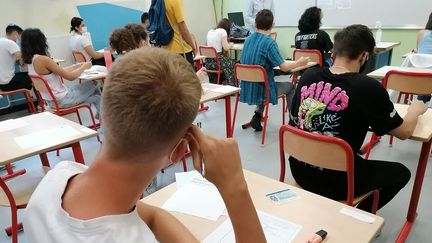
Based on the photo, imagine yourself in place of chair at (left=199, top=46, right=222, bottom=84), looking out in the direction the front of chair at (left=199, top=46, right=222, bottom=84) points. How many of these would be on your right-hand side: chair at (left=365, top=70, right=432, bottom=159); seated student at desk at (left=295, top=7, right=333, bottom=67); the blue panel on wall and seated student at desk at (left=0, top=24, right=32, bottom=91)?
2

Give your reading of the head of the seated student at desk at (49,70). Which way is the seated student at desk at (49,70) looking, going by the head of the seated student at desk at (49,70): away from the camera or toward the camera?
away from the camera

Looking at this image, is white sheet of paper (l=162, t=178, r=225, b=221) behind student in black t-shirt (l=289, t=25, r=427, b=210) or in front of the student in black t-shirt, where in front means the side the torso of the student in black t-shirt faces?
behind

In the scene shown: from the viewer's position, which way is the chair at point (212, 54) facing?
facing away from the viewer and to the right of the viewer

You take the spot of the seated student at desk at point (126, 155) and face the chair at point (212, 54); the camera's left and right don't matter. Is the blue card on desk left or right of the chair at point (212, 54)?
right

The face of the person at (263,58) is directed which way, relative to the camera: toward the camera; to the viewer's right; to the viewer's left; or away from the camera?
away from the camera

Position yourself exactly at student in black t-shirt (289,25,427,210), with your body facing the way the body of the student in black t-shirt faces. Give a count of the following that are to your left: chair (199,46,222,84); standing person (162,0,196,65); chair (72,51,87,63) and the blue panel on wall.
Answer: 4

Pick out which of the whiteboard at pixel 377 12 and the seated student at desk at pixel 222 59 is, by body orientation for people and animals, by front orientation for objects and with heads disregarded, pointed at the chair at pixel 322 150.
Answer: the whiteboard

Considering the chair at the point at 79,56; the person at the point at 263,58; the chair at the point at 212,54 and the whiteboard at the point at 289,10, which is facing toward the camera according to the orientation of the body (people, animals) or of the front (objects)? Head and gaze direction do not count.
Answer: the whiteboard

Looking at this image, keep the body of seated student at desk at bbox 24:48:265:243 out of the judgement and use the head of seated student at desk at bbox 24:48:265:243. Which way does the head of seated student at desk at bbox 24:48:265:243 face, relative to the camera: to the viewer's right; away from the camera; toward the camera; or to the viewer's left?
away from the camera
